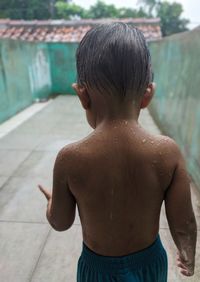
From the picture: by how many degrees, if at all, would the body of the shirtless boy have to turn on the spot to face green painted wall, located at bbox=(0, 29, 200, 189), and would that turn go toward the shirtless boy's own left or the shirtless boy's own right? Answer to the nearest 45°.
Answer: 0° — they already face it

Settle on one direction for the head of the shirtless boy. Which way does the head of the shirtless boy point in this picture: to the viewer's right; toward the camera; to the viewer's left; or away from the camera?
away from the camera

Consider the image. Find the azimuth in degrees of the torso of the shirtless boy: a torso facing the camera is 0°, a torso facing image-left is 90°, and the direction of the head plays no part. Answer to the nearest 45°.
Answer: approximately 180°
